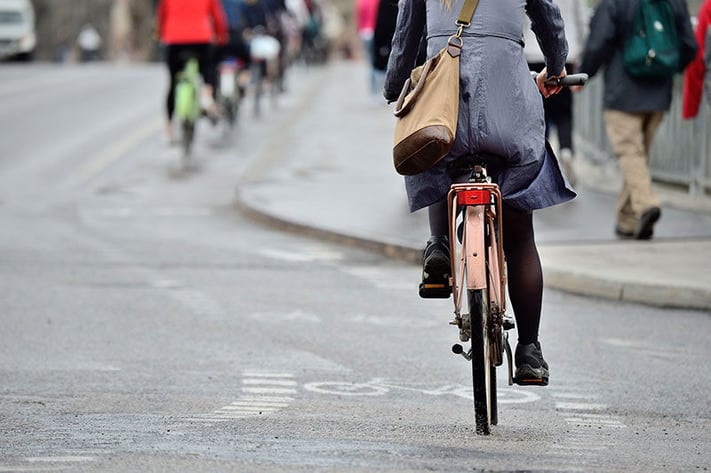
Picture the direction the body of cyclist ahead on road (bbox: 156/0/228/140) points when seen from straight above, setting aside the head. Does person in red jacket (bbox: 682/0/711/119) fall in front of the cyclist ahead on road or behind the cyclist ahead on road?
behind

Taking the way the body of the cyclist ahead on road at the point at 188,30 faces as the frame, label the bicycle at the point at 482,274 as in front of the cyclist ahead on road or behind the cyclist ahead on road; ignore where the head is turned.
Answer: behind

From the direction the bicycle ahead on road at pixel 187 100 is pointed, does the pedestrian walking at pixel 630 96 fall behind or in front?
behind

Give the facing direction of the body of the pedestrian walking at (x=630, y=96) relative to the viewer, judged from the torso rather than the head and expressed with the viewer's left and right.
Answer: facing away from the viewer

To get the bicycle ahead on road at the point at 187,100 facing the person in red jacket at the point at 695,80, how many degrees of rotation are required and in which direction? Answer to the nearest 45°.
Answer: approximately 135° to its right

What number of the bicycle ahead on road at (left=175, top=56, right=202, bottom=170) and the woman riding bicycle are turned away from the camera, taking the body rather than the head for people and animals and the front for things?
2

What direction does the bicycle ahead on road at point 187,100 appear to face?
away from the camera

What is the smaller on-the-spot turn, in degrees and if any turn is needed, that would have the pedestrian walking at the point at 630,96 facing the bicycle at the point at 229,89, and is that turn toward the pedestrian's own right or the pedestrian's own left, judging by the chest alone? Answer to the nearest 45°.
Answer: approximately 45° to the pedestrian's own left

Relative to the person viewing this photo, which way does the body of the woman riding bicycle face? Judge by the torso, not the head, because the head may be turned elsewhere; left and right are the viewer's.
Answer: facing away from the viewer

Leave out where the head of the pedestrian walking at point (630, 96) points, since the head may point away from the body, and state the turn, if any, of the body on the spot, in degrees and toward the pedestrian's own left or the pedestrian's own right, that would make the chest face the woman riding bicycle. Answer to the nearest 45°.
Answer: approximately 180°

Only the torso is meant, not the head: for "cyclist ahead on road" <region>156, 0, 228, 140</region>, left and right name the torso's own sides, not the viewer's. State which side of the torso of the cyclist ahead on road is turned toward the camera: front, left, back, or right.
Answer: back

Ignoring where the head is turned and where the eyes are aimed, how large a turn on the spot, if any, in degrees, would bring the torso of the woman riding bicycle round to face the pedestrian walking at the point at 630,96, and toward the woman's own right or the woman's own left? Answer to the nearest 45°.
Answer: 0° — they already face them

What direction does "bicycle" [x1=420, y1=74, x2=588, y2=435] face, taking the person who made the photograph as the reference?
facing away from the viewer
